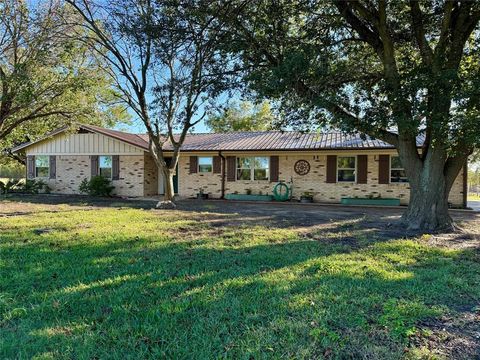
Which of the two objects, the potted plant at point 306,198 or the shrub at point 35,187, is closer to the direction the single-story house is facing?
the potted plant

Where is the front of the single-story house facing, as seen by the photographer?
facing the viewer

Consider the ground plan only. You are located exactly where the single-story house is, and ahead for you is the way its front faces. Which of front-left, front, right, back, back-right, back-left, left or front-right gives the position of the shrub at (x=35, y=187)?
right

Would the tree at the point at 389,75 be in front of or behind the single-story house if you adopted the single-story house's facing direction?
in front

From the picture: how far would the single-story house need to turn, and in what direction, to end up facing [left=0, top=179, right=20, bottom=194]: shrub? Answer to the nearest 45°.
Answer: approximately 90° to its right
